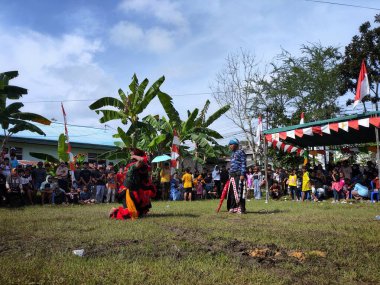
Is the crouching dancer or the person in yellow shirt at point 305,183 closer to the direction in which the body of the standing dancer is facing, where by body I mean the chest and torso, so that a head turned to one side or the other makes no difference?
the crouching dancer

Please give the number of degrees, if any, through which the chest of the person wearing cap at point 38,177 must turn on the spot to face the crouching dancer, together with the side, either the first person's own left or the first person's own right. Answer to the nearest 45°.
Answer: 0° — they already face them

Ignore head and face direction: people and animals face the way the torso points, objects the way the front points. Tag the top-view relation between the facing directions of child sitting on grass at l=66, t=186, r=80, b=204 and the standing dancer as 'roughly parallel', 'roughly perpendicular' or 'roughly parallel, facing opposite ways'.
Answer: roughly perpendicular

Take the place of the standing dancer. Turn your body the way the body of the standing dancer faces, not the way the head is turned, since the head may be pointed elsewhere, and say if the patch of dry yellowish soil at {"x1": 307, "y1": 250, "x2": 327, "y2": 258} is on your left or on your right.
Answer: on your left

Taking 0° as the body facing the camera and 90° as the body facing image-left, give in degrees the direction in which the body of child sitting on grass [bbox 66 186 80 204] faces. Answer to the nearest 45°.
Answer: approximately 0°
